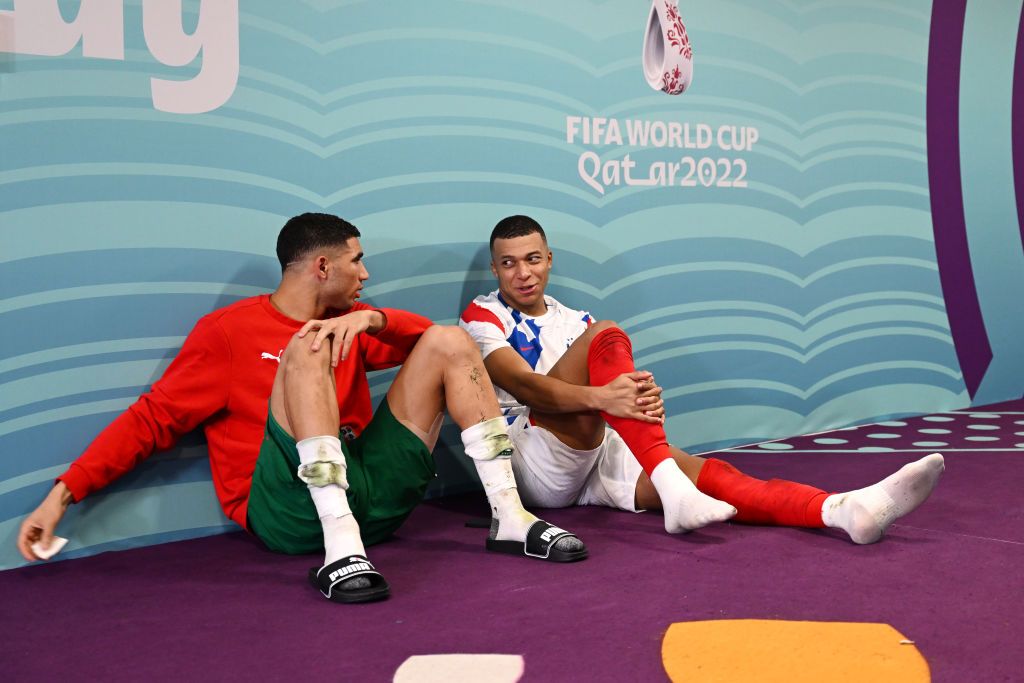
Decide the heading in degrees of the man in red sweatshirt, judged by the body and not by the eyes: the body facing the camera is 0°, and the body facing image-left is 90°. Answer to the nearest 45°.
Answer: approximately 315°

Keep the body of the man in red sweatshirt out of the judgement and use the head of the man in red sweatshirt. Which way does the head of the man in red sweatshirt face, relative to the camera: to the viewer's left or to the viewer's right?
to the viewer's right
